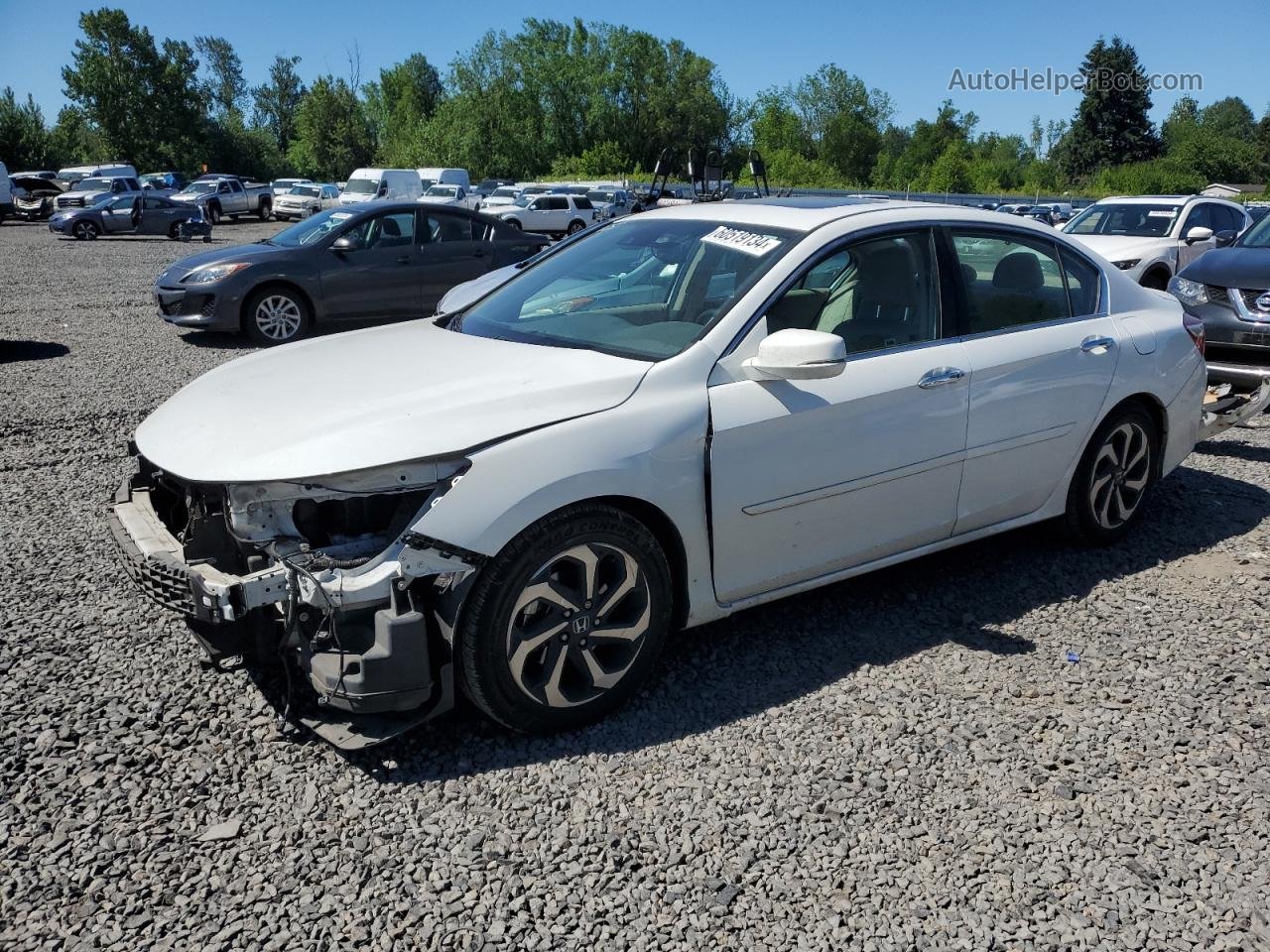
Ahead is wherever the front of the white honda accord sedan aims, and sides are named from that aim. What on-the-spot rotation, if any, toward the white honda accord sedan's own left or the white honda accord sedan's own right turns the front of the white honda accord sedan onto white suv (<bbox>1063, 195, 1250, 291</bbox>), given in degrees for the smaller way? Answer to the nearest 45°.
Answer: approximately 180°

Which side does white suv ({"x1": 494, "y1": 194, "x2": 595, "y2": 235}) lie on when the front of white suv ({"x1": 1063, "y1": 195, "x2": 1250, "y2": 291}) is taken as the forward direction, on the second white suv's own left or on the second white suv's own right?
on the second white suv's own right

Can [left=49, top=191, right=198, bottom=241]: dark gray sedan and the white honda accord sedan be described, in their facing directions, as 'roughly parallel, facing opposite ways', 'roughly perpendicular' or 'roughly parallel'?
roughly parallel

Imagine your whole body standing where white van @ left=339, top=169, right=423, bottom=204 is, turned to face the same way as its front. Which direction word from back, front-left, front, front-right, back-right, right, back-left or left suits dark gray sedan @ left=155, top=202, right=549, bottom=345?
front-left

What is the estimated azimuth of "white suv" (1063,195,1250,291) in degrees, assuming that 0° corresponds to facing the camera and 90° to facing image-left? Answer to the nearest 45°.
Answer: approximately 45°

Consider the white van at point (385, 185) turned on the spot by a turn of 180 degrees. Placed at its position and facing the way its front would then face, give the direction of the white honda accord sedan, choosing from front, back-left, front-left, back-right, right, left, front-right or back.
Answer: back-right

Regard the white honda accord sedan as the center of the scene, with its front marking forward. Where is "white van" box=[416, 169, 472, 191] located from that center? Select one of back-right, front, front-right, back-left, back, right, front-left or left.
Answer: back-right

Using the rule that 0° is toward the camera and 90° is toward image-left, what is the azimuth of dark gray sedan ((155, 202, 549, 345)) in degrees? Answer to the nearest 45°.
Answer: approximately 45°

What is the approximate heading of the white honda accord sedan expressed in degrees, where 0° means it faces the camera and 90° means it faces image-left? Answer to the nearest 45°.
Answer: approximately 45°

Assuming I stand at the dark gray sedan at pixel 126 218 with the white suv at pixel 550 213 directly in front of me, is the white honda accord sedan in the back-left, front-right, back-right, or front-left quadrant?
front-right

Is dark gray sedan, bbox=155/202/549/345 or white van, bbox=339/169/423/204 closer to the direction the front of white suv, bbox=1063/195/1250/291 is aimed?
the dark gray sedan

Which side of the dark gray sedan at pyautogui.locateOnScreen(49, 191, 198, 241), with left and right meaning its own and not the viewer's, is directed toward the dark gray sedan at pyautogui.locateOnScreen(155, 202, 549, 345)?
left

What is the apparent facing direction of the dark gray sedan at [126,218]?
to the viewer's left
